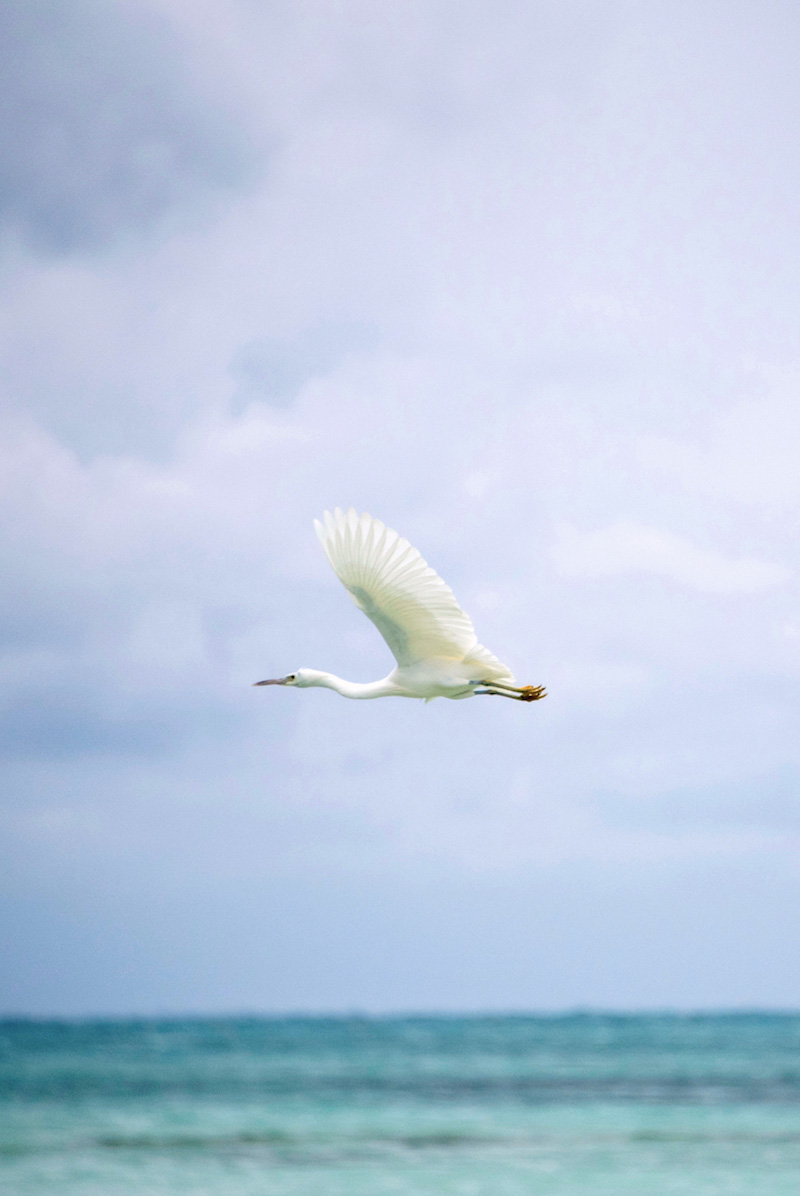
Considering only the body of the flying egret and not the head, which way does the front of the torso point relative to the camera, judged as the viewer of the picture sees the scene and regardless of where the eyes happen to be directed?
to the viewer's left
